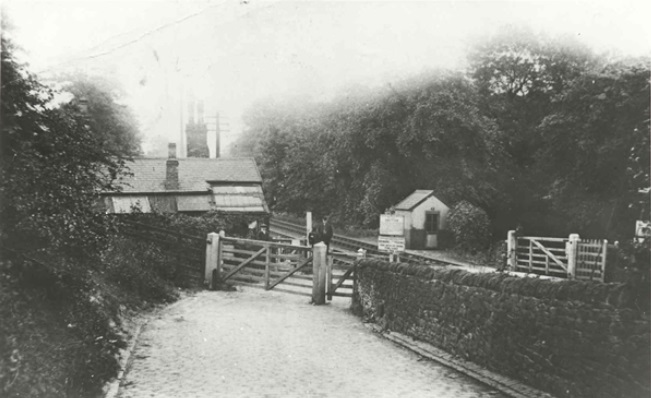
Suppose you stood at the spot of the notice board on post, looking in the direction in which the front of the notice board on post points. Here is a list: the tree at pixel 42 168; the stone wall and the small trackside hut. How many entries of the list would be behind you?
1

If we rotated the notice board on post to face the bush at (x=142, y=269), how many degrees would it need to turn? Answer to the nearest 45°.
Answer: approximately 90° to its right

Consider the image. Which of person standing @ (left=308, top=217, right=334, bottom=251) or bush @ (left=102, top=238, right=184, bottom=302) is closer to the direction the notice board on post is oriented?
the bush

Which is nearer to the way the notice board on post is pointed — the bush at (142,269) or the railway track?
the bush

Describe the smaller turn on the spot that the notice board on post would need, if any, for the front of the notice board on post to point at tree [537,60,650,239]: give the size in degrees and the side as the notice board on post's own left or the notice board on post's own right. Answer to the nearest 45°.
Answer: approximately 135° to the notice board on post's own left

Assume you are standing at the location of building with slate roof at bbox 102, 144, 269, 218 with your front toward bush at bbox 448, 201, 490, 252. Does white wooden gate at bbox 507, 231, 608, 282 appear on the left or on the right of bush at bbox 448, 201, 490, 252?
right

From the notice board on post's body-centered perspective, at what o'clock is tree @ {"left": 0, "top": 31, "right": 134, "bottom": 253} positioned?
The tree is roughly at 1 o'clock from the notice board on post.

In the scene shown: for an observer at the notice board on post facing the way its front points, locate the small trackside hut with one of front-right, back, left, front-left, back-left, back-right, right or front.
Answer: back

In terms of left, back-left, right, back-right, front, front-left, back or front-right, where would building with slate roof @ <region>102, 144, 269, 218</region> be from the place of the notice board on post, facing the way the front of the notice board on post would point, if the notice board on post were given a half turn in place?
front-left

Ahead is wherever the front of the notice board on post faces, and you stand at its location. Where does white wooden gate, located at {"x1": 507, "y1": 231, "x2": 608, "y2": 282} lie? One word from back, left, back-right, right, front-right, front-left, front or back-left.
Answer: back-left

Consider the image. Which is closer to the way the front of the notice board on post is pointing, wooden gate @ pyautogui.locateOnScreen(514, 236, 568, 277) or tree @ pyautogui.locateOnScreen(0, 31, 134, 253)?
the tree

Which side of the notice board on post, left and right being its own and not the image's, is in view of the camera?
front

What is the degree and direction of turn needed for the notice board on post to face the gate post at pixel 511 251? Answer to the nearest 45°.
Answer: approximately 135° to its left
